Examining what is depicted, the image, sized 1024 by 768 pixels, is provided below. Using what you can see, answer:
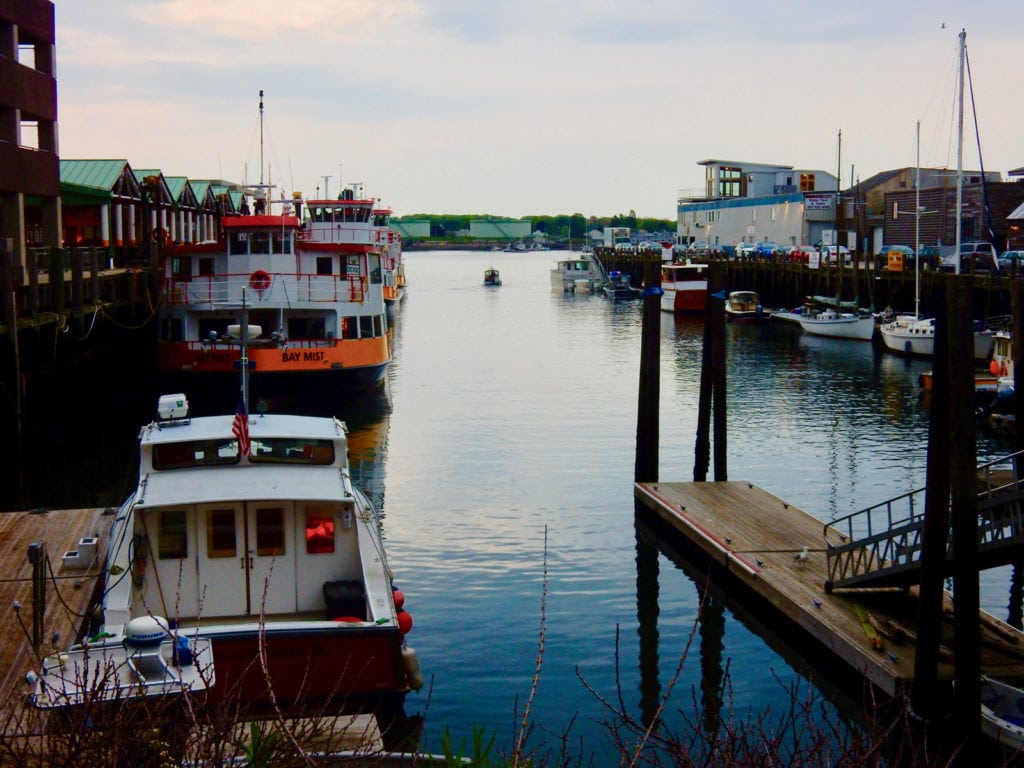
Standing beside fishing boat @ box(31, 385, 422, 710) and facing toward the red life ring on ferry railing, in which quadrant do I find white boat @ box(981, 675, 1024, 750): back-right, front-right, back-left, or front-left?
back-right

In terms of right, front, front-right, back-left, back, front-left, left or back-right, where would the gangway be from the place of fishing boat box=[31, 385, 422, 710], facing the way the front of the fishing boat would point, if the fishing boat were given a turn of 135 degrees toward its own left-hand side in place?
back-left

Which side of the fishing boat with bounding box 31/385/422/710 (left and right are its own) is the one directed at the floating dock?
right

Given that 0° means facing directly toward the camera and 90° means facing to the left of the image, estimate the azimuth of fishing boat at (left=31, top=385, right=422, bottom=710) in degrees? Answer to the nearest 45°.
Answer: approximately 180°

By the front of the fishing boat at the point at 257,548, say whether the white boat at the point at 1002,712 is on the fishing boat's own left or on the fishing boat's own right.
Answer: on the fishing boat's own right

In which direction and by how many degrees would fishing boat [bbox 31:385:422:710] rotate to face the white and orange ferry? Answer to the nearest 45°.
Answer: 0° — it already faces it
